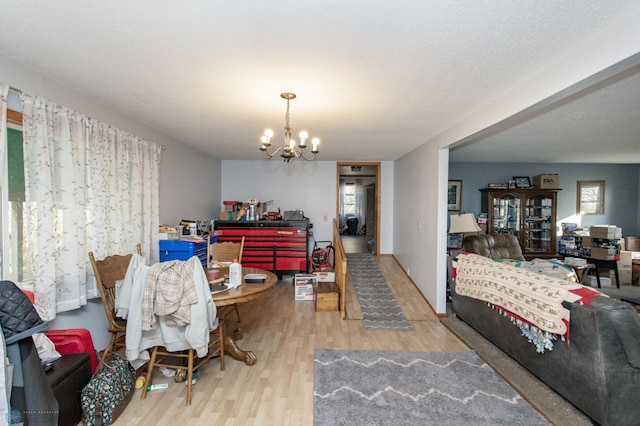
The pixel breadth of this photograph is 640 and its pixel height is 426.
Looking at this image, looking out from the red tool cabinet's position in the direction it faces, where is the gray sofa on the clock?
The gray sofa is roughly at 11 o'clock from the red tool cabinet.

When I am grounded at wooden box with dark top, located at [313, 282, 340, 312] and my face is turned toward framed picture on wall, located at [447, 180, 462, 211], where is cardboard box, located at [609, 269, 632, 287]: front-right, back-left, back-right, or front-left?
front-right

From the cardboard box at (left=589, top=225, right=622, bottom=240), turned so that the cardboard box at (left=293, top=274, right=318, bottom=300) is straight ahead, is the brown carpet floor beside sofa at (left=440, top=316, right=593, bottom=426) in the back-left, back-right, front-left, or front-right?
front-left

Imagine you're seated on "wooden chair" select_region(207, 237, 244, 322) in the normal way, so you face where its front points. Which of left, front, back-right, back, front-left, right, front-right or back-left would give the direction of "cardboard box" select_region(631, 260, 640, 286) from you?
left

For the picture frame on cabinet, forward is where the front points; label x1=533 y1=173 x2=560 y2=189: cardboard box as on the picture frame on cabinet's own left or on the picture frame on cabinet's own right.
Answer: on the picture frame on cabinet's own left

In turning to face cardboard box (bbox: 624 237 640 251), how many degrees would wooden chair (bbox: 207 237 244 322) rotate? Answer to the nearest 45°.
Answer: approximately 90° to its left

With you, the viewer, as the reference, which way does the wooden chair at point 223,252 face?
facing the viewer

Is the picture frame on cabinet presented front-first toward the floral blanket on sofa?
yes

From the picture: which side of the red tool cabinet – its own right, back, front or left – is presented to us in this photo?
front

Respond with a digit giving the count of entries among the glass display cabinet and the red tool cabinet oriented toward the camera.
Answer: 2

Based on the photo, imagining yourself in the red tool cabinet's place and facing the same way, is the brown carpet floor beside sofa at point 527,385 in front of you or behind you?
in front

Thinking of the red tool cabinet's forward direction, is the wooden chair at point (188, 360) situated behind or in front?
in front

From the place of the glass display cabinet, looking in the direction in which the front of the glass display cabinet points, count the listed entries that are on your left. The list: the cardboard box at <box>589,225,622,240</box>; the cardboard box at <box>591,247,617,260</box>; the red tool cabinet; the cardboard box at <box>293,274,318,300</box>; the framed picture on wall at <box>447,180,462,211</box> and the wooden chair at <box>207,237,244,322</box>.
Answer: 2

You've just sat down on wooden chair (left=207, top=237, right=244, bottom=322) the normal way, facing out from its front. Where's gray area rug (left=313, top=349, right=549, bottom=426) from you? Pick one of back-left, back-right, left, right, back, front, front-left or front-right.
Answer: front-left

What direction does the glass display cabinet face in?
toward the camera

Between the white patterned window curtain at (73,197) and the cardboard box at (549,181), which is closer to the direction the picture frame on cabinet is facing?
the white patterned window curtain
